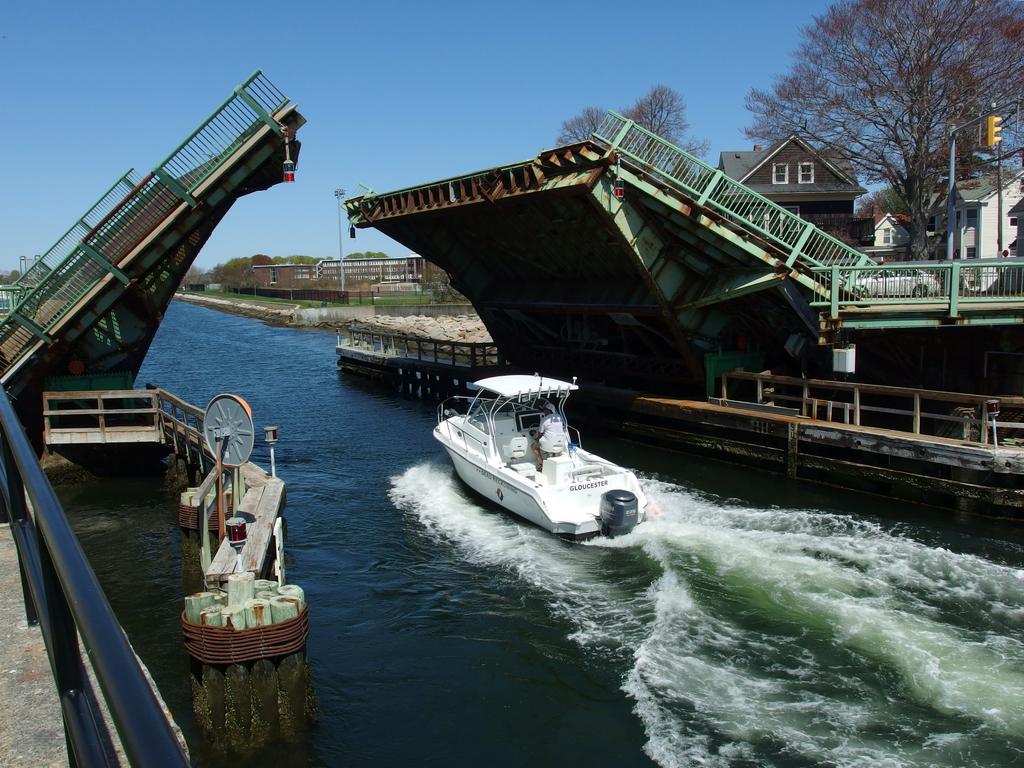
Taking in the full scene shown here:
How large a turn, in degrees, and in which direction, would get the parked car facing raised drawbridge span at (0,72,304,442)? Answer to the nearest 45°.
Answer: approximately 45° to its left

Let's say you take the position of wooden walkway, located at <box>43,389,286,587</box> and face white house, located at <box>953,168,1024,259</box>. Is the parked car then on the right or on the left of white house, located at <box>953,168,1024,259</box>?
right

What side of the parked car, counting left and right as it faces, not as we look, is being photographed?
left

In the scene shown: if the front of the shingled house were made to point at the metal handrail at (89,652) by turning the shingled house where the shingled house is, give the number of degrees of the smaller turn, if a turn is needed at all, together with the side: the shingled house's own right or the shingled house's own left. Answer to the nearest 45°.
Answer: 0° — it already faces it

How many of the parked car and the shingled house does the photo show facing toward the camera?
1

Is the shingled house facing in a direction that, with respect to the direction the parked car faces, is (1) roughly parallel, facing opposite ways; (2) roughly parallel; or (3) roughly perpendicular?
roughly perpendicular

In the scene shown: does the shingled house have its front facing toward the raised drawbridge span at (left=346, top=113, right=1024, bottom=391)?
yes

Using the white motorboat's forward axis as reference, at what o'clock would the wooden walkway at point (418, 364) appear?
The wooden walkway is roughly at 1 o'clock from the white motorboat.

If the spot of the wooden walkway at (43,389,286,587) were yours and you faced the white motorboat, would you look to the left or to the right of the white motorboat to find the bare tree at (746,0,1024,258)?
left
